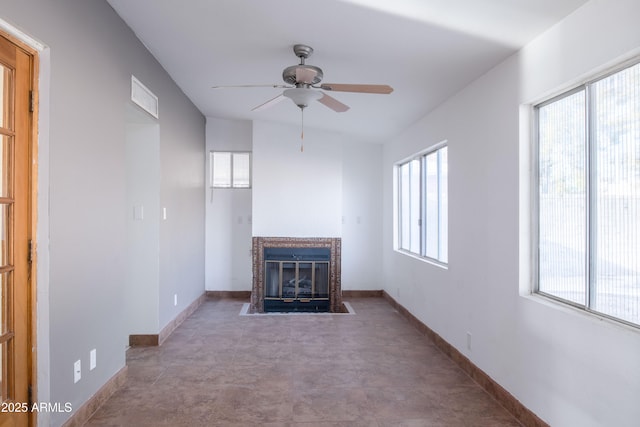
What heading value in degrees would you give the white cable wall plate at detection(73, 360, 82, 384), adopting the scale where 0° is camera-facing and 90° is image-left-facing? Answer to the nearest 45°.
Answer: approximately 315°

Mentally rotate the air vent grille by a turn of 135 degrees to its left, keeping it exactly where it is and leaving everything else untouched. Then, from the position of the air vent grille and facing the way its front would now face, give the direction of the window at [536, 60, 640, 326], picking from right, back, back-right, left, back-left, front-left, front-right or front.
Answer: back-right

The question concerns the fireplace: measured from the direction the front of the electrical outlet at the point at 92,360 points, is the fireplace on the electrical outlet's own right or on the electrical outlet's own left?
on the electrical outlet's own left

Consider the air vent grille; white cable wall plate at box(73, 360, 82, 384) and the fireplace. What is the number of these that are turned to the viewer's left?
0

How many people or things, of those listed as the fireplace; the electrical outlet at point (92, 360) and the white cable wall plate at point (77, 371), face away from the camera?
0

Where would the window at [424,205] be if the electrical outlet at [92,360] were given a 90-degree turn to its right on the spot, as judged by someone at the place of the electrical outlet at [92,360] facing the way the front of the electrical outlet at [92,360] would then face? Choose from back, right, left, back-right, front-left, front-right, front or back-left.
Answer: back-left

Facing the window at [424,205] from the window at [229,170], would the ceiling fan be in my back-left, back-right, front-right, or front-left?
front-right

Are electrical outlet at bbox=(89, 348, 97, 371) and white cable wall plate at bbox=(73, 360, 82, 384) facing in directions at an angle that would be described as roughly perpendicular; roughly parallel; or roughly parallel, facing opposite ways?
roughly parallel

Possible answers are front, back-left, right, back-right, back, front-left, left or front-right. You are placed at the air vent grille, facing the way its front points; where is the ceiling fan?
front

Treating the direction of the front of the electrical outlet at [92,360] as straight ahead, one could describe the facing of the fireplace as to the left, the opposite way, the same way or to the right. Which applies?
to the right

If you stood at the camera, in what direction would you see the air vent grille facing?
facing the viewer and to the right of the viewer

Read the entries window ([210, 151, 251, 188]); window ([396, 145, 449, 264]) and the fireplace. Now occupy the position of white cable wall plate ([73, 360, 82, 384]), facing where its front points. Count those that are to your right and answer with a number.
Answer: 0

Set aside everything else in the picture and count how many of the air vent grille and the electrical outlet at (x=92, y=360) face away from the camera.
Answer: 0

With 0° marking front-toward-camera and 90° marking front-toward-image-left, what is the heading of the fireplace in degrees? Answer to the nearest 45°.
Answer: approximately 0°

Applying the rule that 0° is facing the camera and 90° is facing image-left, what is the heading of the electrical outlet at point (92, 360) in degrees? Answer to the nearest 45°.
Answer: approximately 315°

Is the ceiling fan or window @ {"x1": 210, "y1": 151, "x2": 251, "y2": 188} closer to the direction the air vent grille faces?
the ceiling fan
